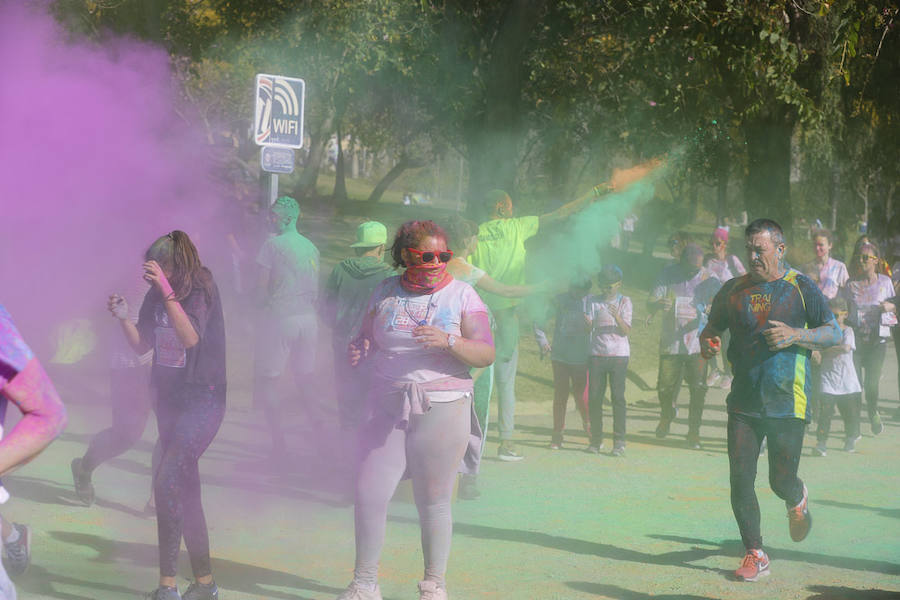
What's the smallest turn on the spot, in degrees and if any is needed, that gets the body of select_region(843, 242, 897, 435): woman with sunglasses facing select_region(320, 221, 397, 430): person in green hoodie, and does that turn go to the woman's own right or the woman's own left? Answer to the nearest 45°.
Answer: approximately 45° to the woman's own right

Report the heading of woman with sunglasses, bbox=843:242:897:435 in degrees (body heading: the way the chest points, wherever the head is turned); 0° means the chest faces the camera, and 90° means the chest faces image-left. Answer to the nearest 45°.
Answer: approximately 0°

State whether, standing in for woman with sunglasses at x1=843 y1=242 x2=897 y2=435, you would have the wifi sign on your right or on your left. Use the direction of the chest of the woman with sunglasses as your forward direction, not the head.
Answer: on your right

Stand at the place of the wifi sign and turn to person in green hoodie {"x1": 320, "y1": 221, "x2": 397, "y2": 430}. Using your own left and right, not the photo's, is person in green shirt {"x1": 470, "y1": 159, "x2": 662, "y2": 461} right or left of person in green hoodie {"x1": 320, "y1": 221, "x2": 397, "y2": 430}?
left

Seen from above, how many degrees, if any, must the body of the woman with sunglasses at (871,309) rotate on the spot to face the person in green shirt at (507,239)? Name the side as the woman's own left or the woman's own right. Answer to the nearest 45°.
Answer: approximately 45° to the woman's own right
